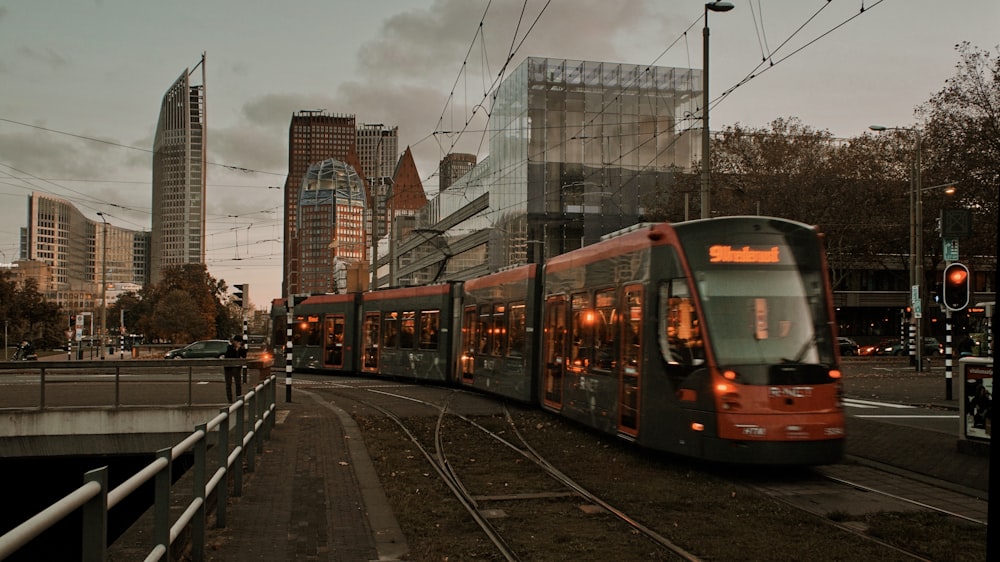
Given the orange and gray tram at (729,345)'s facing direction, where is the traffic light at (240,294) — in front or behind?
behind

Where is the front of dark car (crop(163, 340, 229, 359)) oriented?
to the viewer's left

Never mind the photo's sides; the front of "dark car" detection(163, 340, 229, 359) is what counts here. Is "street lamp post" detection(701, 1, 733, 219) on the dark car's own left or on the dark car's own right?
on the dark car's own left

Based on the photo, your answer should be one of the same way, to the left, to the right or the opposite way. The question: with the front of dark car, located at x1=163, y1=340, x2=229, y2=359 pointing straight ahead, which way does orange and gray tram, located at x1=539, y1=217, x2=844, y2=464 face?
to the left

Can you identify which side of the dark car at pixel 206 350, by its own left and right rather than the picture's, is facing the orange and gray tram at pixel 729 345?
left

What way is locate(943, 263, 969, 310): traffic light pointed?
toward the camera

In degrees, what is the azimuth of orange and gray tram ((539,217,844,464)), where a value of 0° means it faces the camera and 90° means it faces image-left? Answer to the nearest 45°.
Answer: approximately 315°

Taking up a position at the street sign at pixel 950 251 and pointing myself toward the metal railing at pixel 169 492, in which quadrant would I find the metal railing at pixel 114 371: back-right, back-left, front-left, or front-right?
front-right

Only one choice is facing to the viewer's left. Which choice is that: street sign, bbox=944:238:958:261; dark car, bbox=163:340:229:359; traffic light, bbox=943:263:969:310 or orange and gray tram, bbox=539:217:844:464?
the dark car

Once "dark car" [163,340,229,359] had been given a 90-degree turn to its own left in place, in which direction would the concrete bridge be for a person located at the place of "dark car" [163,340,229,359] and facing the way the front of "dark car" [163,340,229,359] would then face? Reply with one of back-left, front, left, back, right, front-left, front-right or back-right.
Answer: front

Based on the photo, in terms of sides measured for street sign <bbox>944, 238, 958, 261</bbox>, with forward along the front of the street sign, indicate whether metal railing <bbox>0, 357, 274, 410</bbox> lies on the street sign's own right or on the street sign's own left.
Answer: on the street sign's own right
